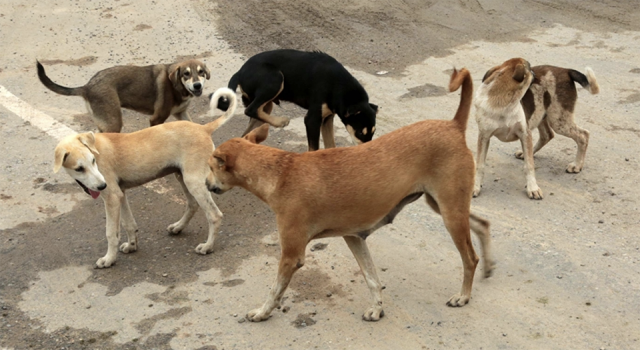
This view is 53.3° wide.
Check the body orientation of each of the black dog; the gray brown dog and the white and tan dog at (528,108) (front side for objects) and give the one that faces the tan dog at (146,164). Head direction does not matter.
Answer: the white and tan dog

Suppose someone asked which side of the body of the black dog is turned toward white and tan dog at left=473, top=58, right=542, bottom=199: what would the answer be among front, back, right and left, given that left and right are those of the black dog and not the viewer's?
front

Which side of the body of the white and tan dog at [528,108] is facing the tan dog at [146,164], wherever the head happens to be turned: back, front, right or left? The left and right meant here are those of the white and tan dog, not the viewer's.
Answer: front

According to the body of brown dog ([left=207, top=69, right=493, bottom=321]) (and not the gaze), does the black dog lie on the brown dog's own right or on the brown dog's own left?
on the brown dog's own right

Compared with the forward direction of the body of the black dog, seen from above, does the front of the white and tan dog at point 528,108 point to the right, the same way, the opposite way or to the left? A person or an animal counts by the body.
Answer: the opposite way

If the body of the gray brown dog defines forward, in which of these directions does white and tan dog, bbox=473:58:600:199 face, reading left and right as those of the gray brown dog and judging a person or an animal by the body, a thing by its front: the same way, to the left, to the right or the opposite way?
the opposite way

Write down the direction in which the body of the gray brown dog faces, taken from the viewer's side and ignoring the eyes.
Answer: to the viewer's right

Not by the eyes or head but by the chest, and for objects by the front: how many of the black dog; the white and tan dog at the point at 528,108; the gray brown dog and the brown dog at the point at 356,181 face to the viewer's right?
2

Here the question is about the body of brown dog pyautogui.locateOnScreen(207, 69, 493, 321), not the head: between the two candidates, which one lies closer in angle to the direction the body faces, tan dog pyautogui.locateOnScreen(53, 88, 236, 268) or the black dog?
the tan dog

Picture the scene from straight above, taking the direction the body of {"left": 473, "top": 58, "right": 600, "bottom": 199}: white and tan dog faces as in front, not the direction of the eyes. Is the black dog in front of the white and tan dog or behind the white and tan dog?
in front

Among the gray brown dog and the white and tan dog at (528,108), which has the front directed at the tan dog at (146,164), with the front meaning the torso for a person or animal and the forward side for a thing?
the white and tan dog

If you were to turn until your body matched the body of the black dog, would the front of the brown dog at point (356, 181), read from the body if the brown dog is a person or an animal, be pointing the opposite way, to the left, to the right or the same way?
the opposite way

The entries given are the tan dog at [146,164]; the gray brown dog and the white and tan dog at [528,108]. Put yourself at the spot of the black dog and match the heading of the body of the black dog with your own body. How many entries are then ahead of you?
1

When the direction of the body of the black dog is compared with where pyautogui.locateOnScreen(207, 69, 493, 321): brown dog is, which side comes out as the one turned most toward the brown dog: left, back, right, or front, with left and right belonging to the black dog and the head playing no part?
right

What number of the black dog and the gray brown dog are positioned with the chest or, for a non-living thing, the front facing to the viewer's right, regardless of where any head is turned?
2

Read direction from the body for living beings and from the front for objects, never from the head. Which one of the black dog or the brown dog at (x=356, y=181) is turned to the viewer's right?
the black dog

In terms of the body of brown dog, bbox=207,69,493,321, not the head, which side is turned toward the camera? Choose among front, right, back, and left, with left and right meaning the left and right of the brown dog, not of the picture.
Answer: left

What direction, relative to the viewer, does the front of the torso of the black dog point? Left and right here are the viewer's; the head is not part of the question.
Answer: facing to the right of the viewer
